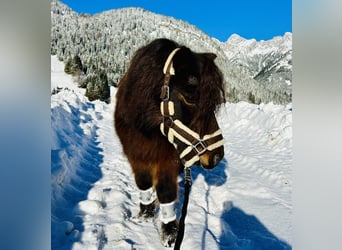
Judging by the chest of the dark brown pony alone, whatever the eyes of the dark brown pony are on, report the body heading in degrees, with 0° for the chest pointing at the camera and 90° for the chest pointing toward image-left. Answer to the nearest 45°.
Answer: approximately 315°
